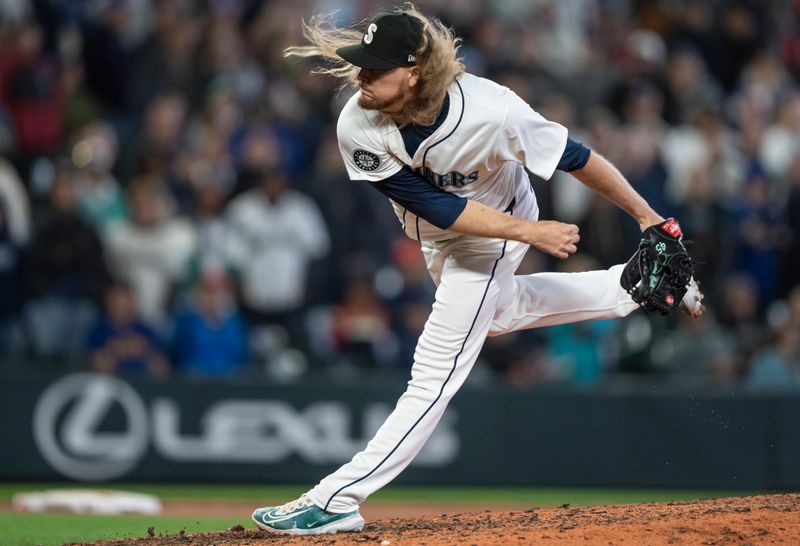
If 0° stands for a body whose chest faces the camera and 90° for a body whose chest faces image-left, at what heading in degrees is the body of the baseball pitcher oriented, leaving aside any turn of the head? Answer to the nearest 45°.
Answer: approximately 45°
